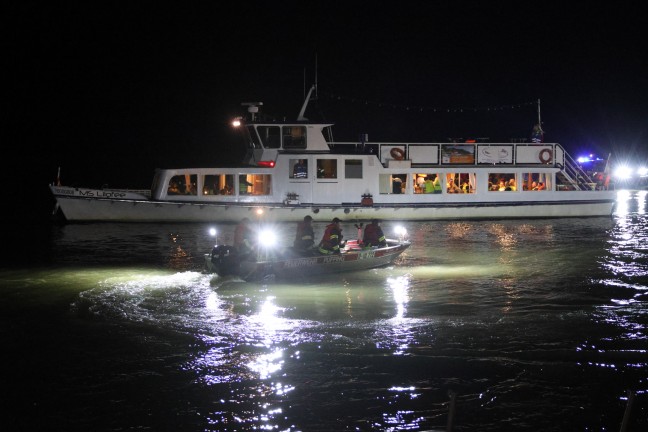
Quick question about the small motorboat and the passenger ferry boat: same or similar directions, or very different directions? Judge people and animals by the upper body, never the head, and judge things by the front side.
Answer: very different directions

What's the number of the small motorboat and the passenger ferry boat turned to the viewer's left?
1

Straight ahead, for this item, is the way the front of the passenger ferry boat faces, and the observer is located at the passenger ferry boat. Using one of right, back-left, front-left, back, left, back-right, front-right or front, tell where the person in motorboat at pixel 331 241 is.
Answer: left

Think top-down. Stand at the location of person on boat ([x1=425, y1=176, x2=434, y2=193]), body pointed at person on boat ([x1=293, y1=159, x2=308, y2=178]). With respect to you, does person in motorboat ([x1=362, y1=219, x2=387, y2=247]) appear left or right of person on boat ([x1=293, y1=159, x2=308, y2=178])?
left

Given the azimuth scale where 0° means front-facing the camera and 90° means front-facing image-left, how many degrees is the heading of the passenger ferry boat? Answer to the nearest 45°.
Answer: approximately 90°

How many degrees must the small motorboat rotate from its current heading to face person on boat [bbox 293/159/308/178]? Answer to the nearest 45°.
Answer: approximately 90° to its left

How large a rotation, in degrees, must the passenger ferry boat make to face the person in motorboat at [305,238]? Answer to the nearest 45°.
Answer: approximately 90° to its left

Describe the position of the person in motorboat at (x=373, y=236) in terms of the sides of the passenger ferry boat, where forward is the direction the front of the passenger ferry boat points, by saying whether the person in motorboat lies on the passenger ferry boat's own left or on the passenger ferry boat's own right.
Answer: on the passenger ferry boat's own left
